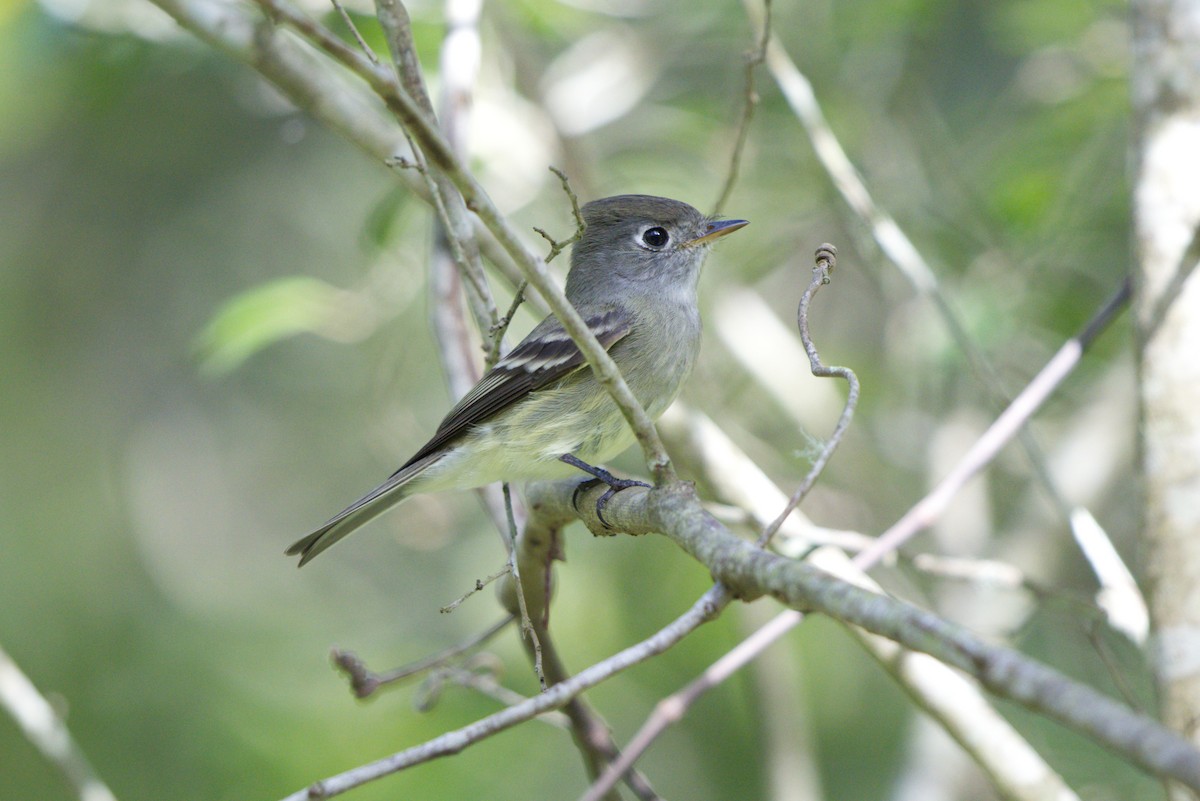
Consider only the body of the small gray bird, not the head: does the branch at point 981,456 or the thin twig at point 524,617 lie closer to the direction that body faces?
the branch

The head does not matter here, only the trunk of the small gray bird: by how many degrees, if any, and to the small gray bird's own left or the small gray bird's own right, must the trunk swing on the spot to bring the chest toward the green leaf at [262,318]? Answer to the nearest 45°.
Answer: approximately 135° to the small gray bird's own left

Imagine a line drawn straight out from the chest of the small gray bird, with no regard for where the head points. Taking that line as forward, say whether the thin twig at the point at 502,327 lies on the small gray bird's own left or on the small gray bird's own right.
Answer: on the small gray bird's own right

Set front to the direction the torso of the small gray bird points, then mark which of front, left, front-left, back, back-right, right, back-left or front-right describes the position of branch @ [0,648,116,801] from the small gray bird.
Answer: back

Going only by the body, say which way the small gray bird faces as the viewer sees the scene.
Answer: to the viewer's right
